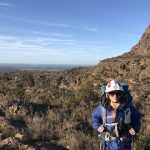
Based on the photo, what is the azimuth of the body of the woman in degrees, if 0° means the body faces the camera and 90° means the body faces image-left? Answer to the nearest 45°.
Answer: approximately 0°

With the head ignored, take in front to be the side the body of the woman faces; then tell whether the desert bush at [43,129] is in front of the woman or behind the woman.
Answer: behind
